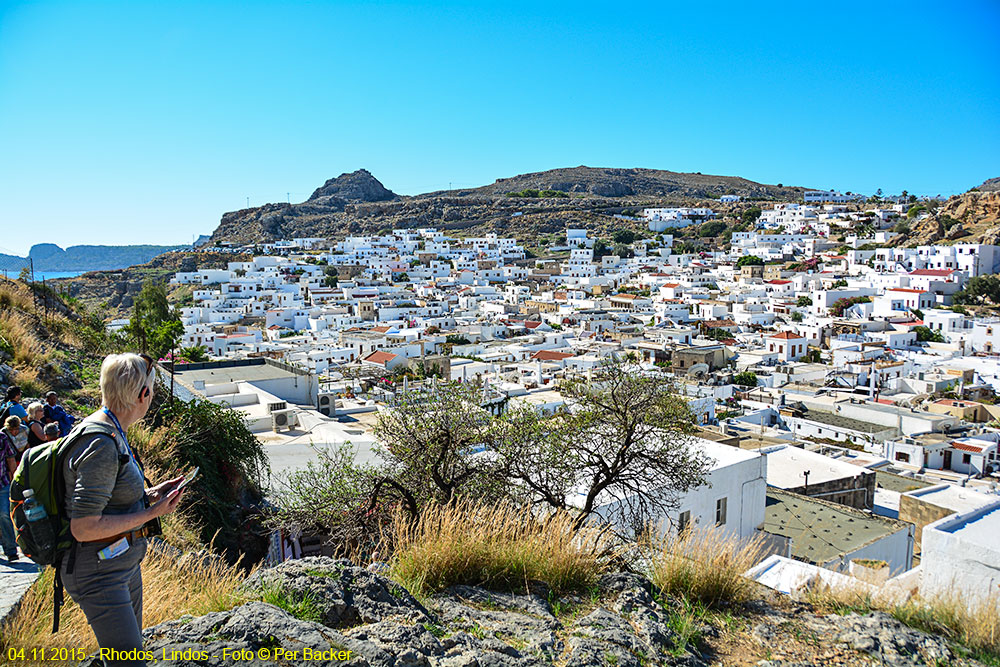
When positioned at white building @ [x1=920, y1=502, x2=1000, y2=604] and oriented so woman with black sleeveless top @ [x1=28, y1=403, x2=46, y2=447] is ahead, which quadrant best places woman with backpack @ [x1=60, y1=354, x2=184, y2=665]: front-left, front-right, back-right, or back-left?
front-left

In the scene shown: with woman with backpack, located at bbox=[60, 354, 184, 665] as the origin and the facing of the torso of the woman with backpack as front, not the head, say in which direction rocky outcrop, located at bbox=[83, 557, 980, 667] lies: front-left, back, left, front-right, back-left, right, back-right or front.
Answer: front

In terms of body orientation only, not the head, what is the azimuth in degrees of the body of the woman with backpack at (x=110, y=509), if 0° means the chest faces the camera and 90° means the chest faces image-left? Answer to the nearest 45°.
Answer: approximately 270°

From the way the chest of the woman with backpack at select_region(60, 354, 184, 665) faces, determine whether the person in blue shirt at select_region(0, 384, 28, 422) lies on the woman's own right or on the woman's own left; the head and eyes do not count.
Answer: on the woman's own left

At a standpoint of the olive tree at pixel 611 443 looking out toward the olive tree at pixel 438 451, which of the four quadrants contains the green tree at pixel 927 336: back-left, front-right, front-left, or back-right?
back-right

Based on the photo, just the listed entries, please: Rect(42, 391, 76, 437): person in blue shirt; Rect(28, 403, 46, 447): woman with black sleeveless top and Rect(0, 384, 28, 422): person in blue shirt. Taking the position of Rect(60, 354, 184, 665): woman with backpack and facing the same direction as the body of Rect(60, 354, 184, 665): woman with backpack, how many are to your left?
3

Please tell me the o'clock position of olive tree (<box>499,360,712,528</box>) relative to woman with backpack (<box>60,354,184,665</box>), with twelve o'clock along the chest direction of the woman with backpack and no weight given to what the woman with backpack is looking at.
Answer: The olive tree is roughly at 11 o'clock from the woman with backpack.

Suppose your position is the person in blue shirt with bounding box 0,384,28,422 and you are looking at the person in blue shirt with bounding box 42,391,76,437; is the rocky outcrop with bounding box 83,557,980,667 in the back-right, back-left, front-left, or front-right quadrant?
front-right

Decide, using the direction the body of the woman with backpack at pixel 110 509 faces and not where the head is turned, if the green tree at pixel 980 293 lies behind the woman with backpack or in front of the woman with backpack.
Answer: in front

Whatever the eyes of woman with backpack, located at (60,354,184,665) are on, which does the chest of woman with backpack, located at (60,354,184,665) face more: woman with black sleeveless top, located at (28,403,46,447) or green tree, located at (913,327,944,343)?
the green tree

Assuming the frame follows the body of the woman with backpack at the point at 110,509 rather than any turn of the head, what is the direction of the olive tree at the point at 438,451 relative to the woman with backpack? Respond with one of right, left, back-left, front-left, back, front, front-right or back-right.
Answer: front-left

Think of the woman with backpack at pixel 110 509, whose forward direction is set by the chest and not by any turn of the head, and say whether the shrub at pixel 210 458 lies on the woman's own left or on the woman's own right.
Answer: on the woman's own left

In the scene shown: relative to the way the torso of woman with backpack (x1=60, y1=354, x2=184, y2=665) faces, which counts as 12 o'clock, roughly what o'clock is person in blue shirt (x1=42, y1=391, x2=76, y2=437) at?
The person in blue shirt is roughly at 9 o'clock from the woman with backpack.
